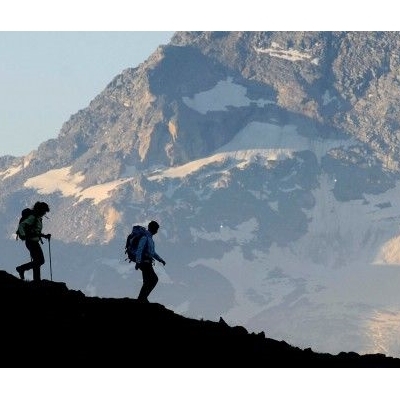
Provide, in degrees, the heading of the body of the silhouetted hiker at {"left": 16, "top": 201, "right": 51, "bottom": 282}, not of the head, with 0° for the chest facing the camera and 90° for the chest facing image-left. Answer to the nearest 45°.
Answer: approximately 270°

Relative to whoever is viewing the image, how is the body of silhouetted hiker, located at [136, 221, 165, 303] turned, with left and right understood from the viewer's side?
facing to the right of the viewer

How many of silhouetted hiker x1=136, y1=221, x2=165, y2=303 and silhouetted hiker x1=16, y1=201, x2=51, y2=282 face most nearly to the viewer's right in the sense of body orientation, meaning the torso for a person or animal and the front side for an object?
2
